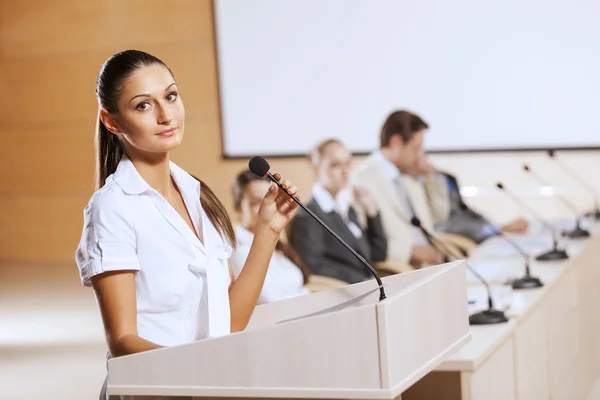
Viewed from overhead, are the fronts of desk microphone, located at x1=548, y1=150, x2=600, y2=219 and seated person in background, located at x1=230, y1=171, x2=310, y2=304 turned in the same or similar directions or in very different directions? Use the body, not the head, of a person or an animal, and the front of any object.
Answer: very different directions

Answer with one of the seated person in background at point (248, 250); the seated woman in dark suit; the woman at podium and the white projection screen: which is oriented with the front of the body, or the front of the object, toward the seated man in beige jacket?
the white projection screen

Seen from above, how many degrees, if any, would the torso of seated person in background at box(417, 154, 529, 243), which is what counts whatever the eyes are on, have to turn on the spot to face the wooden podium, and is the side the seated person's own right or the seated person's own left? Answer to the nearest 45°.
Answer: approximately 45° to the seated person's own right

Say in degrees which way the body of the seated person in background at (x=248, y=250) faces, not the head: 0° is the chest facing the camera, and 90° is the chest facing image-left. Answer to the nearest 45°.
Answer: approximately 315°

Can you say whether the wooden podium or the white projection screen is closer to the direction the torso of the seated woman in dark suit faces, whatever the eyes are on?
the wooden podium

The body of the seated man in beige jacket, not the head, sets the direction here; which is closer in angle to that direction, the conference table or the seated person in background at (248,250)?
the conference table

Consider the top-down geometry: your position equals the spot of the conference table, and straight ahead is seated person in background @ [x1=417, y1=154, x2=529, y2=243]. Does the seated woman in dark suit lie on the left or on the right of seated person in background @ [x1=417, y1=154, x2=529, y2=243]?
left

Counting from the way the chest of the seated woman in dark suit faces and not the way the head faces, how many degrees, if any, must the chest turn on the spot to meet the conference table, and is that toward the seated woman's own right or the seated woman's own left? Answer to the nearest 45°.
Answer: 0° — they already face it
